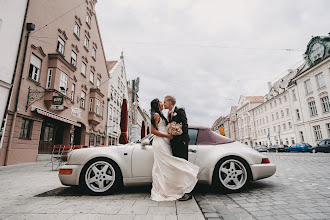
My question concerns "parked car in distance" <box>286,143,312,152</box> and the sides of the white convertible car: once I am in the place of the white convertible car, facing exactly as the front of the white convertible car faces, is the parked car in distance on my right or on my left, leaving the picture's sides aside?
on my right

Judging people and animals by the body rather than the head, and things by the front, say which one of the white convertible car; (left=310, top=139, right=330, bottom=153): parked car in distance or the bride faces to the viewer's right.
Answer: the bride

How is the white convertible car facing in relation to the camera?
to the viewer's left

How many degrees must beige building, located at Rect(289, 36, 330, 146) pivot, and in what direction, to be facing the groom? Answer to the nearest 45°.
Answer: approximately 45° to its left

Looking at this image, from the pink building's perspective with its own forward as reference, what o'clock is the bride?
The bride is roughly at 1 o'clock from the pink building.

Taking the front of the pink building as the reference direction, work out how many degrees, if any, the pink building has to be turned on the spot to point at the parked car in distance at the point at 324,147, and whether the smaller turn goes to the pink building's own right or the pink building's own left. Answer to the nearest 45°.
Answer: approximately 45° to the pink building's own left

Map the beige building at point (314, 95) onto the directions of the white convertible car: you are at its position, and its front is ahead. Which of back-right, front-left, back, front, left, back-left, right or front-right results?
back-right

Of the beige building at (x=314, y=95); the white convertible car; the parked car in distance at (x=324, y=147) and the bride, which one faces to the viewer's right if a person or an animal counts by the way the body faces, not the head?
the bride

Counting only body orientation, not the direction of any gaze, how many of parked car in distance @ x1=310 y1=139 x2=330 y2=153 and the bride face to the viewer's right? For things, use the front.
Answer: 1

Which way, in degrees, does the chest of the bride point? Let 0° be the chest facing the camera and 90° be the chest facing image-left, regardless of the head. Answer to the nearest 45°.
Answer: approximately 270°

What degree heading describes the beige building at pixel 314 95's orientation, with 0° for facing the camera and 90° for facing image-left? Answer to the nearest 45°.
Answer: approximately 45°
